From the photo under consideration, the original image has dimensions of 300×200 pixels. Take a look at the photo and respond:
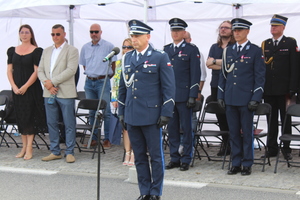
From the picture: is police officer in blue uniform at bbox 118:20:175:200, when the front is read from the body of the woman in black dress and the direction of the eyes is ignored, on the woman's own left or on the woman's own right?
on the woman's own left

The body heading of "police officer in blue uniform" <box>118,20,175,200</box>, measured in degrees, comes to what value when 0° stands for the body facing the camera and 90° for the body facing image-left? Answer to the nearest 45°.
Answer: approximately 45°

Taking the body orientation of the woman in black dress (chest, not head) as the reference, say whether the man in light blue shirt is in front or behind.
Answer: behind

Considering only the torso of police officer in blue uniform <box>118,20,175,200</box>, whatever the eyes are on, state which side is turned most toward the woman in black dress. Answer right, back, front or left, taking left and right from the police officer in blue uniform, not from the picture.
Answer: right

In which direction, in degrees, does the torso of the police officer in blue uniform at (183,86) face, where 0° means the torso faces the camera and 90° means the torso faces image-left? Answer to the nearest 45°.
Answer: approximately 45°

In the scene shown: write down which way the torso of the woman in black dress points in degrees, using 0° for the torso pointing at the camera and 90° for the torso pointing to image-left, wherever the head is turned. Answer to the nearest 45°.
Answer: approximately 45°

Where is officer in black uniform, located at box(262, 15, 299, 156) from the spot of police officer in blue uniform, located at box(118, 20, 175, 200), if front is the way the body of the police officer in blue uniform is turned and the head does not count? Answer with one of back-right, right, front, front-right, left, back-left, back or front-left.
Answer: back

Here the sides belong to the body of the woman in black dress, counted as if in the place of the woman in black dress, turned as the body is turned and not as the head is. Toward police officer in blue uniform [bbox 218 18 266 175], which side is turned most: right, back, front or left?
left
